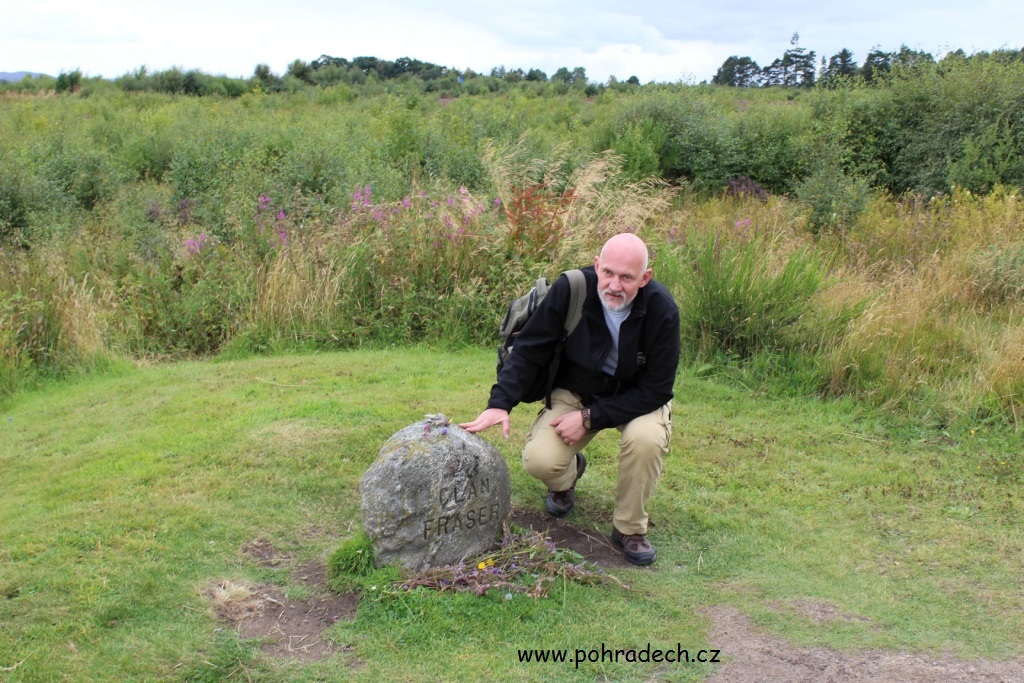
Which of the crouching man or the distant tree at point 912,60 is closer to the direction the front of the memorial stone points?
the crouching man

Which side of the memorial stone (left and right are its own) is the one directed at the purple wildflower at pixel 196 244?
back

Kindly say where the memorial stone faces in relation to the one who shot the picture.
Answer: facing the viewer and to the right of the viewer

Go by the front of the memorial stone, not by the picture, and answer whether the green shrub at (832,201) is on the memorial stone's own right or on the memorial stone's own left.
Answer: on the memorial stone's own left

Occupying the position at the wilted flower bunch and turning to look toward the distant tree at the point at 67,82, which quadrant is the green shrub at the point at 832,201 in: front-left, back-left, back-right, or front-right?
front-right

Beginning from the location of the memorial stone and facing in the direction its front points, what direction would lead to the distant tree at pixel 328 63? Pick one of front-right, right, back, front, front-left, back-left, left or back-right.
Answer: back-left

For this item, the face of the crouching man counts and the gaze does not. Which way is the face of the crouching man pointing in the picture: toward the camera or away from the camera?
toward the camera

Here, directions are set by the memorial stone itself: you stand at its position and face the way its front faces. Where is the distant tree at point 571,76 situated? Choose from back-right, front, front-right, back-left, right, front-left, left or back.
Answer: back-left

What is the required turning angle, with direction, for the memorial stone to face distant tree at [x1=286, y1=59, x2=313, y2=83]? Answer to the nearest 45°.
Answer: approximately 135° to its left

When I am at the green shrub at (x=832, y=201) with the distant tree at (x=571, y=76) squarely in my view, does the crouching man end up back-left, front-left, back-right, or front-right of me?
back-left

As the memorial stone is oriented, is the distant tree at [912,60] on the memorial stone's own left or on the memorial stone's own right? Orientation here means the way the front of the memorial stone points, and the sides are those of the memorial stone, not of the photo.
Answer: on the memorial stone's own left
